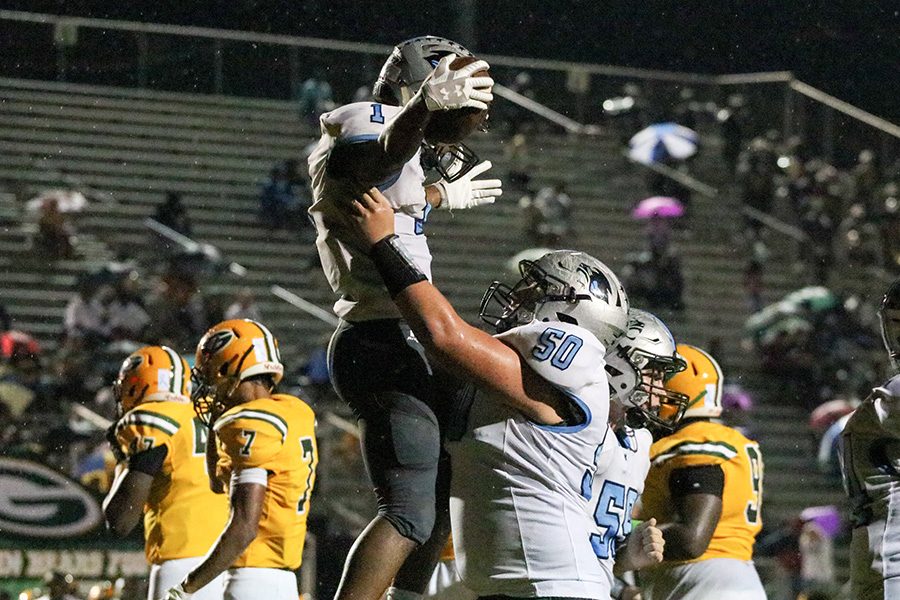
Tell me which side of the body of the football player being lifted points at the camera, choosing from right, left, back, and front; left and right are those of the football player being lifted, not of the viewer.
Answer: right

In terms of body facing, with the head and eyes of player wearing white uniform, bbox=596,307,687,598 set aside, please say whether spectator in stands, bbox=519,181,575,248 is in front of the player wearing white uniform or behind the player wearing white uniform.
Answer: behind

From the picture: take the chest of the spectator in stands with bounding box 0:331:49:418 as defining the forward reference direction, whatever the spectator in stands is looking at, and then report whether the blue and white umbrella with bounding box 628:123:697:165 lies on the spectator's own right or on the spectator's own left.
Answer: on the spectator's own left

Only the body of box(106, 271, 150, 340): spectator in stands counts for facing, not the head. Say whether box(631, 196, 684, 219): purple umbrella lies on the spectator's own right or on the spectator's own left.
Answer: on the spectator's own left

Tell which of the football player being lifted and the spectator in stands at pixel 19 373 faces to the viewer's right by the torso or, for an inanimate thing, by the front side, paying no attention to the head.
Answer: the football player being lifted

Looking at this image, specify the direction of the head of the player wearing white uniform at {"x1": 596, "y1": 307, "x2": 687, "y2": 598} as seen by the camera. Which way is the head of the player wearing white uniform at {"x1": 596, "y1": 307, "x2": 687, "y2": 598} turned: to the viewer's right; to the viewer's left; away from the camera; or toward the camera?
to the viewer's right

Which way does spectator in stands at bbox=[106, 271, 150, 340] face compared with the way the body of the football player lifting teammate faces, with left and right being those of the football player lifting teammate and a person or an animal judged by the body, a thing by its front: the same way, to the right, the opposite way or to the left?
to the left
